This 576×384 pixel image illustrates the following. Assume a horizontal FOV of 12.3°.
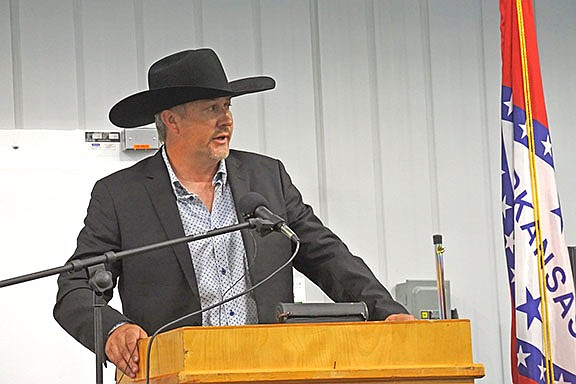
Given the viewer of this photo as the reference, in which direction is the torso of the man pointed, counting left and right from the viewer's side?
facing the viewer and to the right of the viewer

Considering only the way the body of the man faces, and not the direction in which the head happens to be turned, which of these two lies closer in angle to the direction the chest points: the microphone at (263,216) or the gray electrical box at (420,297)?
the microphone
